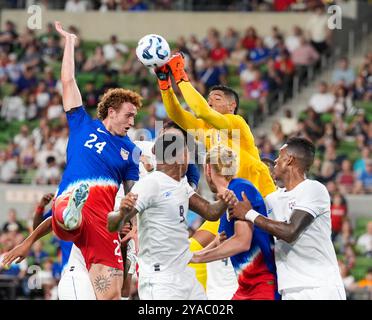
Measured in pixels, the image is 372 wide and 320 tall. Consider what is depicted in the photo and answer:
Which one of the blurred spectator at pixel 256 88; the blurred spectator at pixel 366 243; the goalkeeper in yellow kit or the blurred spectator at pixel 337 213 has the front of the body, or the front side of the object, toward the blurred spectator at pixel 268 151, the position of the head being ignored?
the blurred spectator at pixel 256 88

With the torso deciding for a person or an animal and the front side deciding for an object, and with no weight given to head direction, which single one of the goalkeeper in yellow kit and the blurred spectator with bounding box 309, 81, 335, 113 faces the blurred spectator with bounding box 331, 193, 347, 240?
the blurred spectator with bounding box 309, 81, 335, 113

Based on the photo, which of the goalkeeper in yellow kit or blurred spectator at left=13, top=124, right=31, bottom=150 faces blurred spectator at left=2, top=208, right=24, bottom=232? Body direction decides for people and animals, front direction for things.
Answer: blurred spectator at left=13, top=124, right=31, bottom=150

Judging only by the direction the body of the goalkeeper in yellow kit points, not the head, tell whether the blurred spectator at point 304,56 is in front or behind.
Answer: behind
